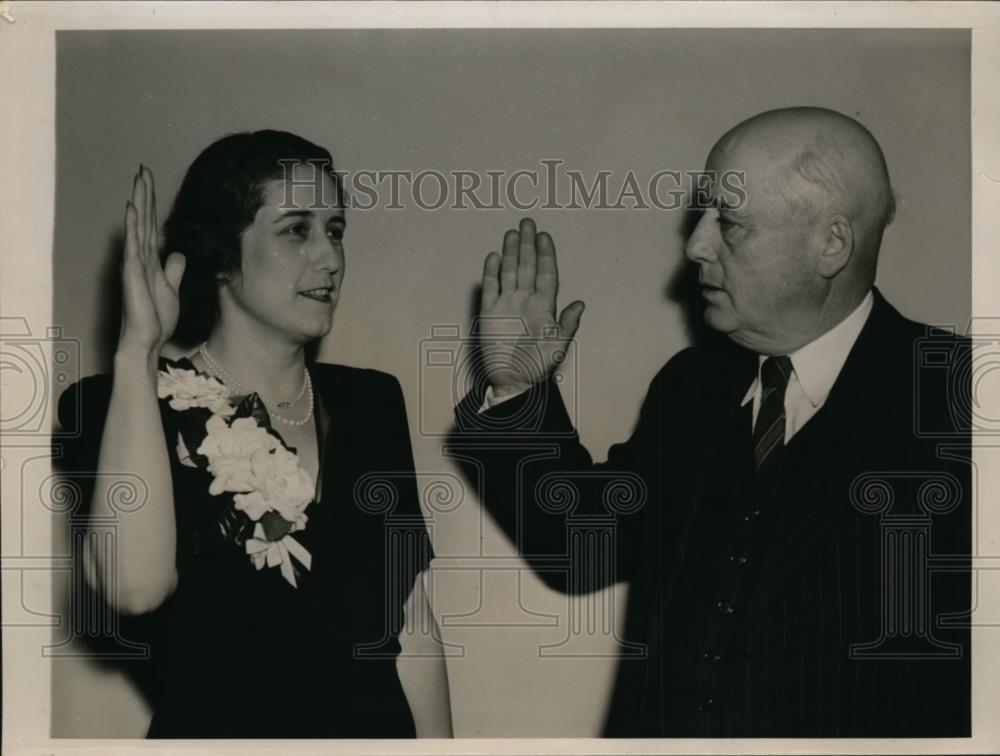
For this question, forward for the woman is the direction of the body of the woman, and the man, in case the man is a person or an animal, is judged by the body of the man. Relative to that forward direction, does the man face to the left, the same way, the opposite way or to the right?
to the right

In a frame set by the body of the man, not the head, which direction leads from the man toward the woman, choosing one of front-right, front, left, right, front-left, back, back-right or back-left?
front-right

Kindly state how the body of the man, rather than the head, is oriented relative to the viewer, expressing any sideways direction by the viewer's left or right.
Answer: facing the viewer and to the left of the viewer

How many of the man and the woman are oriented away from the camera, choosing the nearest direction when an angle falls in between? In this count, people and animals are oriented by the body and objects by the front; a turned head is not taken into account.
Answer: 0

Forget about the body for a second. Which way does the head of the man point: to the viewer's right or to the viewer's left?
to the viewer's left

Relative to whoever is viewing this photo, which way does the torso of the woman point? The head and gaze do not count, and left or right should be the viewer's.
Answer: facing the viewer and to the right of the viewer

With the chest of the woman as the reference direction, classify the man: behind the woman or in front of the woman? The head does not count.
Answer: in front
